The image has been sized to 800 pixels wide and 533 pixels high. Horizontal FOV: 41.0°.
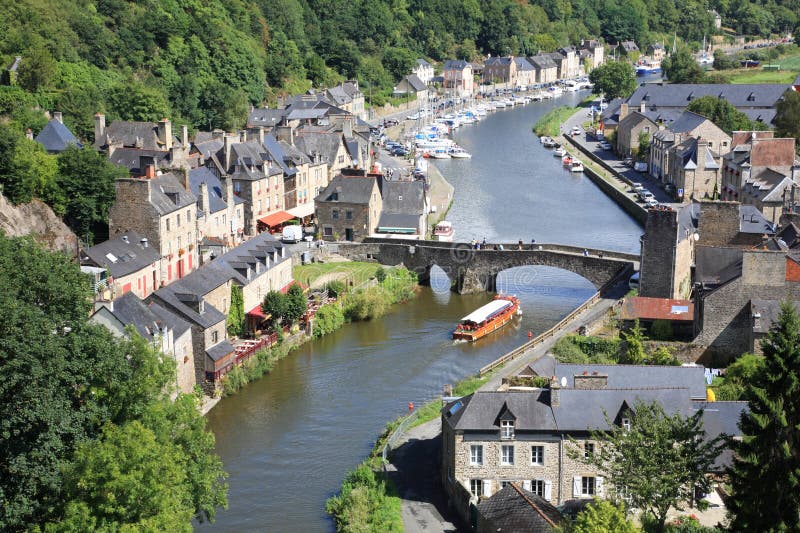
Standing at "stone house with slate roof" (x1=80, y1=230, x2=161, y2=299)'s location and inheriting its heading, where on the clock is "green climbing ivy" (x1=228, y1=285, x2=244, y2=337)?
The green climbing ivy is roughly at 11 o'clock from the stone house with slate roof.

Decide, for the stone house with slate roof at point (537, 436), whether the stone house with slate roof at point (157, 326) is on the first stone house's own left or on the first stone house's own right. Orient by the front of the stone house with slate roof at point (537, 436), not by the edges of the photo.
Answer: on the first stone house's own right

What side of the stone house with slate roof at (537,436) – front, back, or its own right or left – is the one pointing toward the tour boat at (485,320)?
back

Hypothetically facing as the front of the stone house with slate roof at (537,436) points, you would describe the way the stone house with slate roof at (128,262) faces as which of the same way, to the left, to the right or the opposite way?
to the left

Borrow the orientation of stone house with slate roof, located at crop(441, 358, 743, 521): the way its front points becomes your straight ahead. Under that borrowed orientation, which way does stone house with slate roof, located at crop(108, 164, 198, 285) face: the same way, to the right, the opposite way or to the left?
to the left

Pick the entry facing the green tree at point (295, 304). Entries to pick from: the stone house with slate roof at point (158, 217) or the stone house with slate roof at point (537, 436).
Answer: the stone house with slate roof at point (158, 217)

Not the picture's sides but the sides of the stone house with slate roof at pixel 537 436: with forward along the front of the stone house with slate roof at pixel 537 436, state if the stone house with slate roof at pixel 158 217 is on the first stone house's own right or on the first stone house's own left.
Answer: on the first stone house's own right

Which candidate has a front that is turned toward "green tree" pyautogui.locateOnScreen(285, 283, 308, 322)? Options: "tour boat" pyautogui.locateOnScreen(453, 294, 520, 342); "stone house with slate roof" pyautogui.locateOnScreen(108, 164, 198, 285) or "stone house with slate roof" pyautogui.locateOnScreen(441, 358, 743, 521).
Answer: "stone house with slate roof" pyautogui.locateOnScreen(108, 164, 198, 285)

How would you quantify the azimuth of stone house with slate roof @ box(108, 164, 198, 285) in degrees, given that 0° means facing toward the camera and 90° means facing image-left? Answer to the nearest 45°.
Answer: approximately 315°

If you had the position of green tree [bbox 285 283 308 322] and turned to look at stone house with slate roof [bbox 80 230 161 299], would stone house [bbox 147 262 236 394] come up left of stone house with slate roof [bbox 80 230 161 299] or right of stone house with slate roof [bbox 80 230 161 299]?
left
